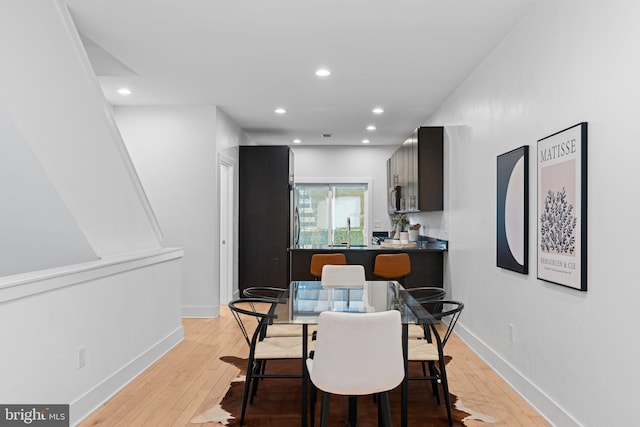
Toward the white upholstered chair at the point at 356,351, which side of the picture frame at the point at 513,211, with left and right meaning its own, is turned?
front

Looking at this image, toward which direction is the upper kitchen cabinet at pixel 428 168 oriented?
to the viewer's left

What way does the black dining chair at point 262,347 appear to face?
to the viewer's right

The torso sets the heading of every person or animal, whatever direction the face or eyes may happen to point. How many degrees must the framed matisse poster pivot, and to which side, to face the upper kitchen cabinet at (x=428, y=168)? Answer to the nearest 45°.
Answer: approximately 90° to its right

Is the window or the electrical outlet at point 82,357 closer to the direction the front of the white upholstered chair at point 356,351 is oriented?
the window

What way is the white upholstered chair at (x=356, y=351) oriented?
away from the camera

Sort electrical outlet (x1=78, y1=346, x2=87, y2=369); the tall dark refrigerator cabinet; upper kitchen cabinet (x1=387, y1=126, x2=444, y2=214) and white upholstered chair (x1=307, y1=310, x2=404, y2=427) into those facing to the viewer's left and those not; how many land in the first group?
1

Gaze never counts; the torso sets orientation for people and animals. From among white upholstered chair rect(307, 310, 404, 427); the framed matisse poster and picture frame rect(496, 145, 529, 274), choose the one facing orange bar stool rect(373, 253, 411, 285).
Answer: the white upholstered chair

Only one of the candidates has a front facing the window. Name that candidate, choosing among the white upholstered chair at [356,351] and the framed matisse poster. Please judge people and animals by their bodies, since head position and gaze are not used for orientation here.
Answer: the white upholstered chair

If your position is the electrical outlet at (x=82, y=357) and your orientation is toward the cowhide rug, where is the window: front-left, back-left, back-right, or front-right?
front-left

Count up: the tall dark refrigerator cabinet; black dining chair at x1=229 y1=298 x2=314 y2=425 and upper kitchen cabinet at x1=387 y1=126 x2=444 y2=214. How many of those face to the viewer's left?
1

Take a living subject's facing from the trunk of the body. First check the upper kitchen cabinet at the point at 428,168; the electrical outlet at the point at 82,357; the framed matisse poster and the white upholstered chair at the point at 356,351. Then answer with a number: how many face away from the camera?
1

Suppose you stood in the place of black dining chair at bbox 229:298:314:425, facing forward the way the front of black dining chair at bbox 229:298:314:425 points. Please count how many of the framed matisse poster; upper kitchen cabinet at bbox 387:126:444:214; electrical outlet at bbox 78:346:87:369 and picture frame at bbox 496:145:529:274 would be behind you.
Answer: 1

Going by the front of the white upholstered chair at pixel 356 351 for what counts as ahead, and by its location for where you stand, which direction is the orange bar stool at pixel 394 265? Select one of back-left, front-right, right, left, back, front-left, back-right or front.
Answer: front

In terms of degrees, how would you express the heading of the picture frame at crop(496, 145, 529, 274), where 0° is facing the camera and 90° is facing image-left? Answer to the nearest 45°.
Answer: approximately 45°

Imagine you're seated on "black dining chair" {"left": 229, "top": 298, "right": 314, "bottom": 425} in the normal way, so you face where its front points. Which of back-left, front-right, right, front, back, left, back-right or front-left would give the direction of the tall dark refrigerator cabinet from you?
left

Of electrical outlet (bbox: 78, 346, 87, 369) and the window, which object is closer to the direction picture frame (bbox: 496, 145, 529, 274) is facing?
the electrical outlet

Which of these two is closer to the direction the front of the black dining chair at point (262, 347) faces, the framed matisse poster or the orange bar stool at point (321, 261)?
the framed matisse poster
